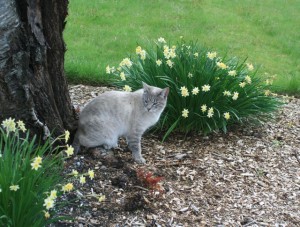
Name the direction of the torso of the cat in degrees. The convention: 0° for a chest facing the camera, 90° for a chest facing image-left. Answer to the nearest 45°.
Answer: approximately 270°

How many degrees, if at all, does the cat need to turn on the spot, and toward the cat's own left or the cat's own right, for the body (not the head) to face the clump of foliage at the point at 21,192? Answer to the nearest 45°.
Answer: approximately 90° to the cat's own right

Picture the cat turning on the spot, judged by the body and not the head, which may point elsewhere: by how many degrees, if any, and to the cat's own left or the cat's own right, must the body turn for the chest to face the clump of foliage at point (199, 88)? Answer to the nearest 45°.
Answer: approximately 45° to the cat's own left

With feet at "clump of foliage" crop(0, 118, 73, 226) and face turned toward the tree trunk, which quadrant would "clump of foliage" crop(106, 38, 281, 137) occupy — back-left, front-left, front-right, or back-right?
front-right

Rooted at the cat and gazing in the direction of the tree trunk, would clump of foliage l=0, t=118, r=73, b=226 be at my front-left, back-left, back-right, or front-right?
front-left

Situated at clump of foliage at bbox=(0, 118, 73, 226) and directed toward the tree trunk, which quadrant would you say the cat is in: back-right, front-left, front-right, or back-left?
front-right

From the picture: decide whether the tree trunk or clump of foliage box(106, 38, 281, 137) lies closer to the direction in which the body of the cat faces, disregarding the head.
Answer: the clump of foliage
